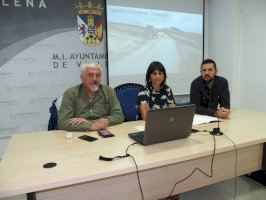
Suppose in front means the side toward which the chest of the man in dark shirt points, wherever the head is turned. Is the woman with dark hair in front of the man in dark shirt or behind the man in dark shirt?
in front

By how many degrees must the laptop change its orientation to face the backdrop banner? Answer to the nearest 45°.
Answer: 0° — it already faces it

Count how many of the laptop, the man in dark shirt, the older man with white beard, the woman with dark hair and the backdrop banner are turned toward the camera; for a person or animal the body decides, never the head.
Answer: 4

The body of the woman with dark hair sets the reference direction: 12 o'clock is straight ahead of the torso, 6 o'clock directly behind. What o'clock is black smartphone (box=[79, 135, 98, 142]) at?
The black smartphone is roughly at 1 o'clock from the woman with dark hair.

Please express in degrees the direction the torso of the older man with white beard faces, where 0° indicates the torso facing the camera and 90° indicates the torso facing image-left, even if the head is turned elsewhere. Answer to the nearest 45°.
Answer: approximately 0°

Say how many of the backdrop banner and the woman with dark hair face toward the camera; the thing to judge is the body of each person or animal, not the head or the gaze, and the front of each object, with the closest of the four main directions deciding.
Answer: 2

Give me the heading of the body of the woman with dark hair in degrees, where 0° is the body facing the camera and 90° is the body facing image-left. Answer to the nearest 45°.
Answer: approximately 0°

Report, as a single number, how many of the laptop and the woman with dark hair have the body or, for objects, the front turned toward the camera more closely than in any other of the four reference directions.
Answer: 1

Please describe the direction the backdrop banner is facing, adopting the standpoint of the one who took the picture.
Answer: facing the viewer

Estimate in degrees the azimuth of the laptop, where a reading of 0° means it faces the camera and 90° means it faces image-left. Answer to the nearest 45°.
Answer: approximately 135°

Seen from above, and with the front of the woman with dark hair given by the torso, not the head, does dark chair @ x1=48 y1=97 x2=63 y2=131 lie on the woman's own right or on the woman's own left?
on the woman's own right
